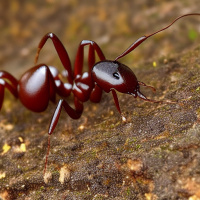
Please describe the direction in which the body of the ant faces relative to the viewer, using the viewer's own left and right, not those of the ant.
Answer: facing to the right of the viewer
